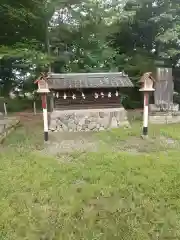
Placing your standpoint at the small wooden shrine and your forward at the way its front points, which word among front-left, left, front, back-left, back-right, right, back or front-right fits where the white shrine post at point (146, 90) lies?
front-left

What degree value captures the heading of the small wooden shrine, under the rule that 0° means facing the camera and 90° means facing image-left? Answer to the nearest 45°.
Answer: approximately 0°
